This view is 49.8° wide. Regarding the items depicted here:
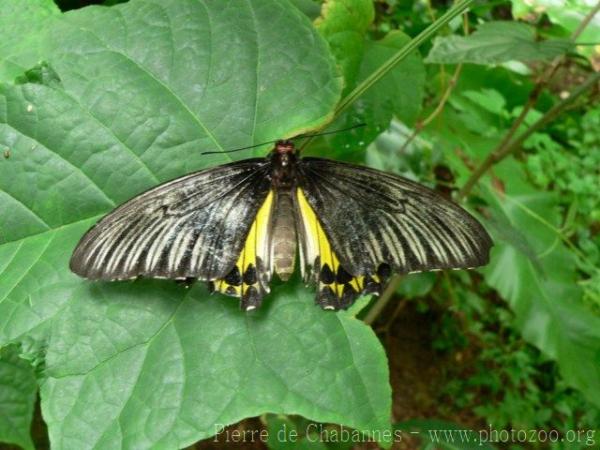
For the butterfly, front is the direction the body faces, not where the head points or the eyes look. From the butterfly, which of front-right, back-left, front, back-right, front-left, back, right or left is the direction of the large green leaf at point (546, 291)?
front-right

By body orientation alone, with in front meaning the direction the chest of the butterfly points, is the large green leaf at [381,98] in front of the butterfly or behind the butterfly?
in front

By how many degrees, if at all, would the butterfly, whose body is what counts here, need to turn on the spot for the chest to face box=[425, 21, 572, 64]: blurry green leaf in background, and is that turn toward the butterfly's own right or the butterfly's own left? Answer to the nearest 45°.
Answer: approximately 45° to the butterfly's own right

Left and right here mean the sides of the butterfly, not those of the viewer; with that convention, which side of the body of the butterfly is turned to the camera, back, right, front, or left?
back
